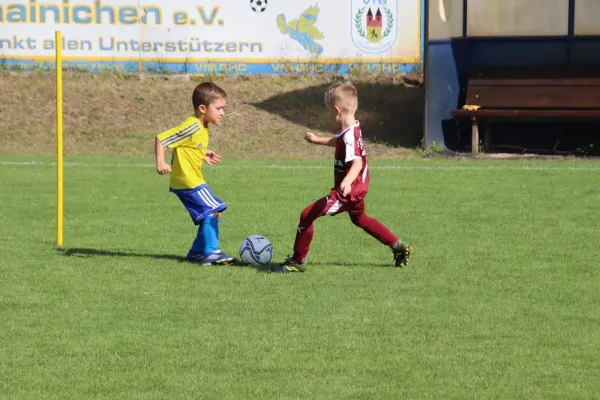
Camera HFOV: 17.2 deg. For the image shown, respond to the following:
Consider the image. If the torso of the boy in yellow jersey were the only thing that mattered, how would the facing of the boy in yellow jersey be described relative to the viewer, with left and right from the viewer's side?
facing to the right of the viewer

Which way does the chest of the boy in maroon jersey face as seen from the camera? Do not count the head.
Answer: to the viewer's left

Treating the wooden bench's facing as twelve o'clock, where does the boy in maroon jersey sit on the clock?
The boy in maroon jersey is roughly at 12 o'clock from the wooden bench.

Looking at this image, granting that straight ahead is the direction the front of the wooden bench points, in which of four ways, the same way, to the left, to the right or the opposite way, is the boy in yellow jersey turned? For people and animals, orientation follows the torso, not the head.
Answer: to the left

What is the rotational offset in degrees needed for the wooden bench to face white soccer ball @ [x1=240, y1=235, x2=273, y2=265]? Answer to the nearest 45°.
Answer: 0° — it already faces it

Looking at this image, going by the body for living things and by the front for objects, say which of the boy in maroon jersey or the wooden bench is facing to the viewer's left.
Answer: the boy in maroon jersey

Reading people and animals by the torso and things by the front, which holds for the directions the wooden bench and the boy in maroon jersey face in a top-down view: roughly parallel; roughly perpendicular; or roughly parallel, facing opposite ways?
roughly perpendicular

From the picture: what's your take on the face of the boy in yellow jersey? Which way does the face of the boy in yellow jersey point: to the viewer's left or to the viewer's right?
to the viewer's right
